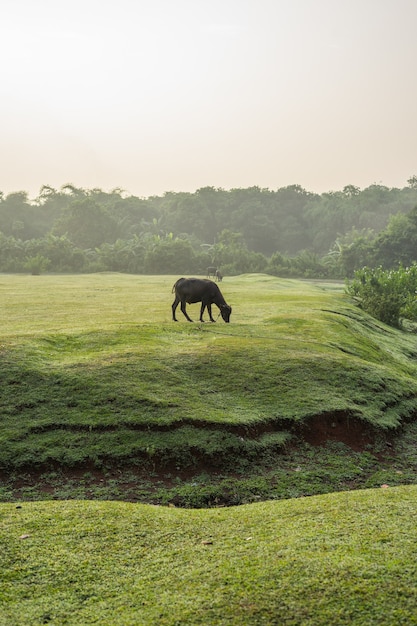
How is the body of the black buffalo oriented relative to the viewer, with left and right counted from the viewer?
facing to the right of the viewer

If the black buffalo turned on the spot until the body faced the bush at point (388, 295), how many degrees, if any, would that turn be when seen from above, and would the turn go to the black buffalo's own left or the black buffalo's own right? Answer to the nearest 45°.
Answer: approximately 45° to the black buffalo's own left
